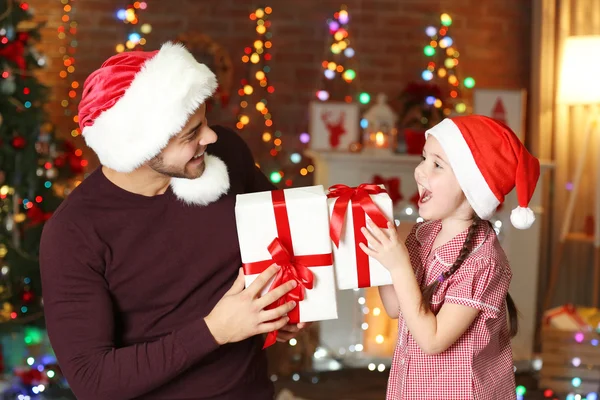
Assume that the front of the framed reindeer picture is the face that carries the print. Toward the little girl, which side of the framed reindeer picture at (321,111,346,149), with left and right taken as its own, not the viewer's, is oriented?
front

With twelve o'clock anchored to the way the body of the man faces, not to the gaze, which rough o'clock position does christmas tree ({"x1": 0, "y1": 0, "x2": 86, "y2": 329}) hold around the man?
The christmas tree is roughly at 7 o'clock from the man.

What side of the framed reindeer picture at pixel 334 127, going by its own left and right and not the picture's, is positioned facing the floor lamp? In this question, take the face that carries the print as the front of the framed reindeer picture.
left

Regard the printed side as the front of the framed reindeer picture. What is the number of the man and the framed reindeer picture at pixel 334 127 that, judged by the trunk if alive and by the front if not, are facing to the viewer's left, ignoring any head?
0

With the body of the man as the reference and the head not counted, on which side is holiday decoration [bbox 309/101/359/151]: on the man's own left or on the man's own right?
on the man's own left

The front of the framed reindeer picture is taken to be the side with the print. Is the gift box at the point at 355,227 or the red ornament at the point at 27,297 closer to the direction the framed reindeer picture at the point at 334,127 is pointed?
the gift box

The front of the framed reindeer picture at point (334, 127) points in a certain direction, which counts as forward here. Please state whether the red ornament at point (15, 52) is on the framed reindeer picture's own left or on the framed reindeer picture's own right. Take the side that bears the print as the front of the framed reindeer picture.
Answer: on the framed reindeer picture's own right

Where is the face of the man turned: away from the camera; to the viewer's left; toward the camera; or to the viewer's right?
to the viewer's right

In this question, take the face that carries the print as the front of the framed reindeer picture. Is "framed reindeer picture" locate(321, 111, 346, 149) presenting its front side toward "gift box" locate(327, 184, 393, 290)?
yes

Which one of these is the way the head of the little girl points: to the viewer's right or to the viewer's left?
to the viewer's left

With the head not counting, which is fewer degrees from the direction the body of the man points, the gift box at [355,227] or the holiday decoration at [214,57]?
the gift box

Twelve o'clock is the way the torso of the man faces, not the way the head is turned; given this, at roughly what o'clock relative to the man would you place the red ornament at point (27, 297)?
The red ornament is roughly at 7 o'clock from the man.

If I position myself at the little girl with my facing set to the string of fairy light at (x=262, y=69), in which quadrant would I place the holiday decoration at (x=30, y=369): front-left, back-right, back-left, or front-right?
front-left

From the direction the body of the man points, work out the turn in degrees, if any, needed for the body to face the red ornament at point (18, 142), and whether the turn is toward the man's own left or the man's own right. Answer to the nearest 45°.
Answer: approximately 135° to the man's own left

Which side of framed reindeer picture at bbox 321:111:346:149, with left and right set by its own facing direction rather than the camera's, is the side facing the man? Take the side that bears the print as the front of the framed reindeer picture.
front
